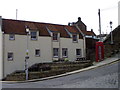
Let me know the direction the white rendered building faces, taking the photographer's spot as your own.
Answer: facing the viewer and to the right of the viewer

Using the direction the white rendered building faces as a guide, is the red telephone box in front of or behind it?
in front
